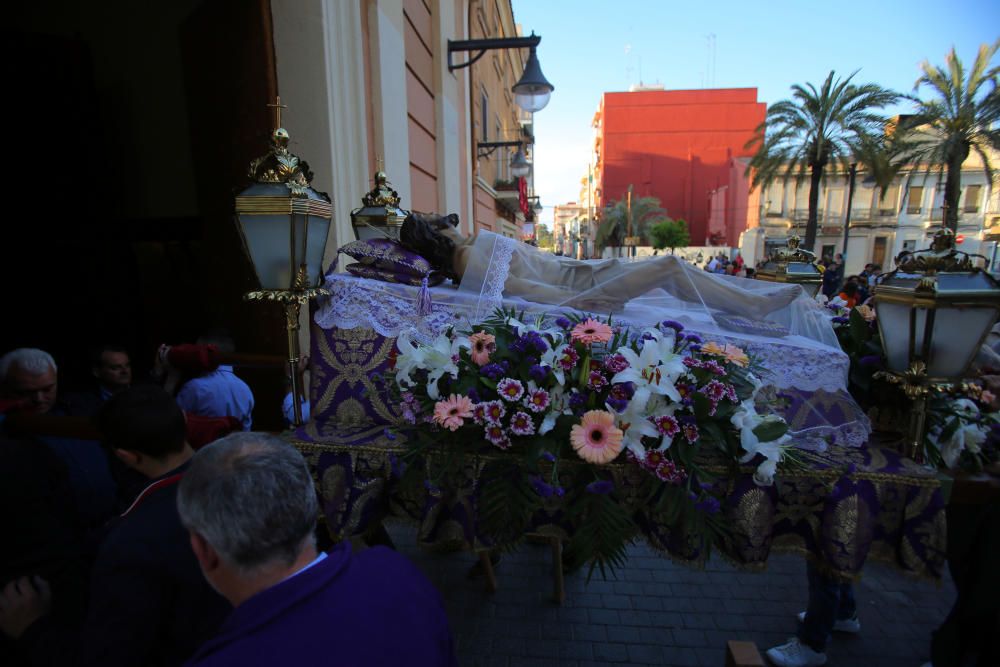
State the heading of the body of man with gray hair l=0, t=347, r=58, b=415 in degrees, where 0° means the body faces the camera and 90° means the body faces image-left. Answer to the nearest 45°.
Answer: approximately 315°

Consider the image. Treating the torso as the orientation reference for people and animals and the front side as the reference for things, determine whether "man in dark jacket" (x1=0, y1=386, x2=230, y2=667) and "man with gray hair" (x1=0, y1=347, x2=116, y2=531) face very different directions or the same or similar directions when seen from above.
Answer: very different directions

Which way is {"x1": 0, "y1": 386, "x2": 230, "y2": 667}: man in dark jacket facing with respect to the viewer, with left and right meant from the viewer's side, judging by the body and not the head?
facing away from the viewer and to the left of the viewer

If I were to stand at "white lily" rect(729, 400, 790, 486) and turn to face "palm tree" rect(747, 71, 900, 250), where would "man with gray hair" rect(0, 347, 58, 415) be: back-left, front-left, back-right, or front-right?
back-left

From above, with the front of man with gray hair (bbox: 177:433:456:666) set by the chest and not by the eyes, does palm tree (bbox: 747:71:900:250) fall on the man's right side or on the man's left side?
on the man's right side

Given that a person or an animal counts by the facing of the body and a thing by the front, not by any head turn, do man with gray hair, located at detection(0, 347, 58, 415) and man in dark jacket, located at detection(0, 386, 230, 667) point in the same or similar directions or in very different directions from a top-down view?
very different directions

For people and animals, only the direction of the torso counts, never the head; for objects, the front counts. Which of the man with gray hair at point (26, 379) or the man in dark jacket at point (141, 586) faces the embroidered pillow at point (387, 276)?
the man with gray hair
